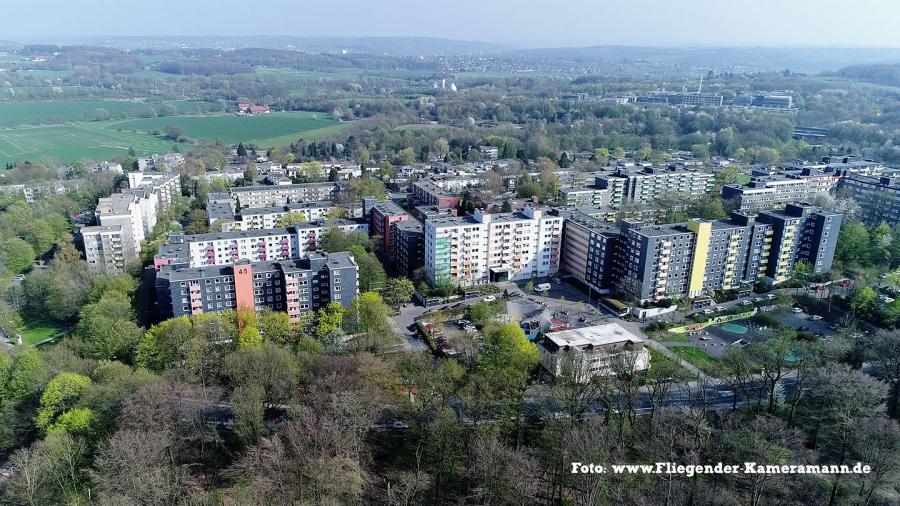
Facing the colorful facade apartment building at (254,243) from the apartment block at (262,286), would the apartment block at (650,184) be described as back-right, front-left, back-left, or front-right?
front-right

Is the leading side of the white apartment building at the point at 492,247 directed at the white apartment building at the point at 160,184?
no

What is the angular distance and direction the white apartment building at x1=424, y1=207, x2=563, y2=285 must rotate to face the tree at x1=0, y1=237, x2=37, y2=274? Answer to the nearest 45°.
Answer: approximately 90° to its right

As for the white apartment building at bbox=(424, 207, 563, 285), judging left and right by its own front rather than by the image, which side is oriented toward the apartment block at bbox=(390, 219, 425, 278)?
right

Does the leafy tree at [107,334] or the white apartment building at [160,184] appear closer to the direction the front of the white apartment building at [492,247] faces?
the leafy tree

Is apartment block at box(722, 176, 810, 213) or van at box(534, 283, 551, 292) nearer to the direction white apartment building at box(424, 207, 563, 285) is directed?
the van

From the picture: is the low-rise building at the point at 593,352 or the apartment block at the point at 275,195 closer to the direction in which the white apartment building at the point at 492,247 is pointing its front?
the low-rise building

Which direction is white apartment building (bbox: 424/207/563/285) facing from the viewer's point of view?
toward the camera

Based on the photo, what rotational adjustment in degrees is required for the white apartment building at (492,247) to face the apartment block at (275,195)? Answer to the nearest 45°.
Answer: approximately 135° to its right

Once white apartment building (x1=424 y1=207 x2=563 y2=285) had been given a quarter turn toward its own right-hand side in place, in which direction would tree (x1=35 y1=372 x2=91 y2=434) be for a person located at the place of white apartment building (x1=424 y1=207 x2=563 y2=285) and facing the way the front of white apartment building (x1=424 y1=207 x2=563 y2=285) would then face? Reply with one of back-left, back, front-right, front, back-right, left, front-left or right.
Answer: front-left

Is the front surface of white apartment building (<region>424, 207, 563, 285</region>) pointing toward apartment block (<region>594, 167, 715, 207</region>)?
no

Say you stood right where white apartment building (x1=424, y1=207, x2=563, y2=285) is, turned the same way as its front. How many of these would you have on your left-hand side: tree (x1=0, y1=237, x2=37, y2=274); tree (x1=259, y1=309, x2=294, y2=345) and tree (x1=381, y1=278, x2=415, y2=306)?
0

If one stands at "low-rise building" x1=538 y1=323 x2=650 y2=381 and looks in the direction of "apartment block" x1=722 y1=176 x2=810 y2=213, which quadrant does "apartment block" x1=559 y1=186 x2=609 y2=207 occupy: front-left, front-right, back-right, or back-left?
front-left

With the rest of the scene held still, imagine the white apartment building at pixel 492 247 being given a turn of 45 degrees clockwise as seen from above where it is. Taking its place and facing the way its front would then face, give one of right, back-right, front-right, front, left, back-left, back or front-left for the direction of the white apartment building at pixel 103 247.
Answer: front-right

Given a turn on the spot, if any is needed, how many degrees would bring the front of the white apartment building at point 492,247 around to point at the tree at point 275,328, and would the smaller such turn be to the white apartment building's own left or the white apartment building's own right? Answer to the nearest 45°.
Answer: approximately 45° to the white apartment building's own right

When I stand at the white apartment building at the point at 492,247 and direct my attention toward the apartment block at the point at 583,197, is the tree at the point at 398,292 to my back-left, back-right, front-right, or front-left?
back-left
